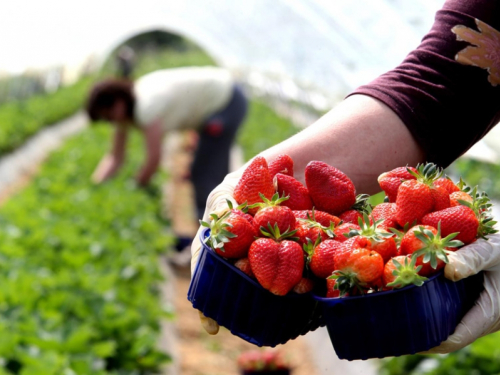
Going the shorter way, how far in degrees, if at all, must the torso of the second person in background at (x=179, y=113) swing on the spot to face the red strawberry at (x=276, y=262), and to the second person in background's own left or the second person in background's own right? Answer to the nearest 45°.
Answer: approximately 90° to the second person in background's own left

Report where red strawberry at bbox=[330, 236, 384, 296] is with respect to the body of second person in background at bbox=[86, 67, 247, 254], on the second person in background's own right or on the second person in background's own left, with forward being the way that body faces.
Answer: on the second person in background's own left

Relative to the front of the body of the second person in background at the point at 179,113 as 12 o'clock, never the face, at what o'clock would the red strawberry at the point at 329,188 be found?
The red strawberry is roughly at 9 o'clock from the second person in background.

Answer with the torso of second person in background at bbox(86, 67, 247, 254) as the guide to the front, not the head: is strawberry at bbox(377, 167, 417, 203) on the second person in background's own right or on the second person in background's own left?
on the second person in background's own left

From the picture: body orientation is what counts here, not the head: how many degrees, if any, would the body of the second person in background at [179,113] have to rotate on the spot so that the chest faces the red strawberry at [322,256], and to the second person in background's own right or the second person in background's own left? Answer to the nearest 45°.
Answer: approximately 90° to the second person in background's own left

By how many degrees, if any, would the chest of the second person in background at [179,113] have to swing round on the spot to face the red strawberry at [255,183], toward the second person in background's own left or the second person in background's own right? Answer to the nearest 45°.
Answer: approximately 90° to the second person in background's own left

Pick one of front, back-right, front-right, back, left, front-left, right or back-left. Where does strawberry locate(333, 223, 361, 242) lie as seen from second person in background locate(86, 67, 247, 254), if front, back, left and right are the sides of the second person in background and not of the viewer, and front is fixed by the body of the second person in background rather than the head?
left

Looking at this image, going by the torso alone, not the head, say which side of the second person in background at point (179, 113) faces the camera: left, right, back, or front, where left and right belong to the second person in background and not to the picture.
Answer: left

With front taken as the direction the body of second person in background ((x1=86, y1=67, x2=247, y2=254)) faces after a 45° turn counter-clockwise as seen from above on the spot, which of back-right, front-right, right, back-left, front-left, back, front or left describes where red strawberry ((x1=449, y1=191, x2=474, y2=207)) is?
front-left

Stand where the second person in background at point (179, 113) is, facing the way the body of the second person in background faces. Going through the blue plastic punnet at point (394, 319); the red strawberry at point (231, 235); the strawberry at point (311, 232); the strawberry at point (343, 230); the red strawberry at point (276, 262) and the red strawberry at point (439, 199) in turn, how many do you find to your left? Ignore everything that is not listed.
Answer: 6

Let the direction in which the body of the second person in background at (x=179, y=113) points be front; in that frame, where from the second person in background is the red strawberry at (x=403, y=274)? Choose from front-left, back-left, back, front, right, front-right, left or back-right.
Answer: left

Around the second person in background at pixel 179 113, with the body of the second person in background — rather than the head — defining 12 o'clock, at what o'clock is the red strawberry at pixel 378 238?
The red strawberry is roughly at 9 o'clock from the second person in background.

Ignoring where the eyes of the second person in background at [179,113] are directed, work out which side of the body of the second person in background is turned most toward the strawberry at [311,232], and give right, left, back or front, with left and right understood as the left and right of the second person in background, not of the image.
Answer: left

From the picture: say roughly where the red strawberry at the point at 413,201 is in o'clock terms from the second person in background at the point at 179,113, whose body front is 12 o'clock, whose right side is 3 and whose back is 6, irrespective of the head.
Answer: The red strawberry is roughly at 9 o'clock from the second person in background.

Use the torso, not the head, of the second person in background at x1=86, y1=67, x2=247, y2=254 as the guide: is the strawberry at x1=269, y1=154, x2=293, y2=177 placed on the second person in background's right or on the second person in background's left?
on the second person in background's left

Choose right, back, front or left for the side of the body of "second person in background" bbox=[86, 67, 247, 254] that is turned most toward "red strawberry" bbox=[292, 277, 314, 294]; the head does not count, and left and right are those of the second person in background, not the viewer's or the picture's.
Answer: left
